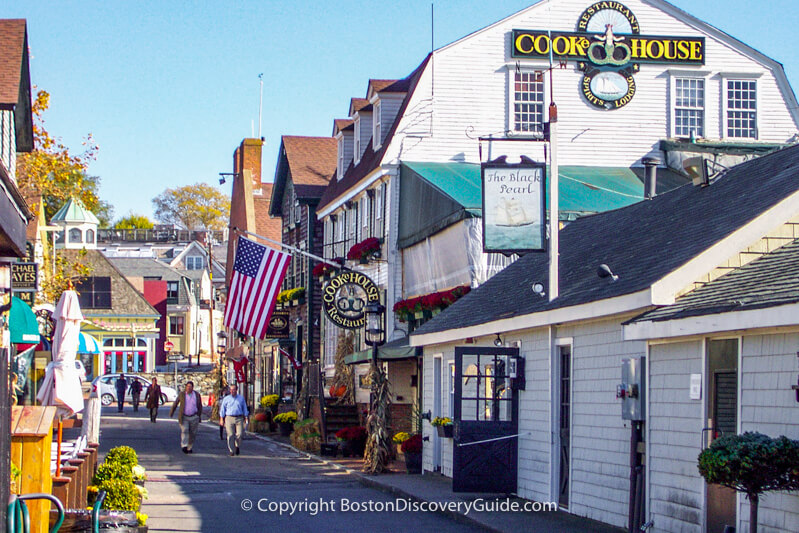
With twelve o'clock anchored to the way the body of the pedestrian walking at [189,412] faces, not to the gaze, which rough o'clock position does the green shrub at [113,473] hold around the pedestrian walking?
The green shrub is roughly at 12 o'clock from the pedestrian walking.

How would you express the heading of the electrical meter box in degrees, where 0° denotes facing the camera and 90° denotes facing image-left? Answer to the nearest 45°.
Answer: approximately 45°

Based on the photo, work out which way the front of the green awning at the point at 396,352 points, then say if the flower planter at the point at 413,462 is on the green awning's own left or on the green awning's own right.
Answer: on the green awning's own left

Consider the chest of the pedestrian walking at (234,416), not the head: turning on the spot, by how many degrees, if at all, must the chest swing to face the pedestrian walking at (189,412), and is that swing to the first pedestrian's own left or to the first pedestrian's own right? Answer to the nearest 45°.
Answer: approximately 135° to the first pedestrian's own right

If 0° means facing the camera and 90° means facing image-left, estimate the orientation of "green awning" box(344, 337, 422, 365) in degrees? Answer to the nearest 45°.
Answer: approximately 45°

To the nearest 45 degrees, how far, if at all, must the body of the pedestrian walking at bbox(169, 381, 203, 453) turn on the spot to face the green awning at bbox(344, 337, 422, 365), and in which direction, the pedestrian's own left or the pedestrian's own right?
approximately 45° to the pedestrian's own left

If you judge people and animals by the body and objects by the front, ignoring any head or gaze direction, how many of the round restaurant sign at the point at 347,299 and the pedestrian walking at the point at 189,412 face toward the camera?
2

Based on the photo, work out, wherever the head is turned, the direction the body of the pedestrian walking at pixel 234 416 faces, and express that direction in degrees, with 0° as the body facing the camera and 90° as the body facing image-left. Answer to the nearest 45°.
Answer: approximately 0°

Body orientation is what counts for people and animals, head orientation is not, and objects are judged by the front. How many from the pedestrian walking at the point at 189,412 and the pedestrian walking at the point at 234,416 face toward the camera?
2
